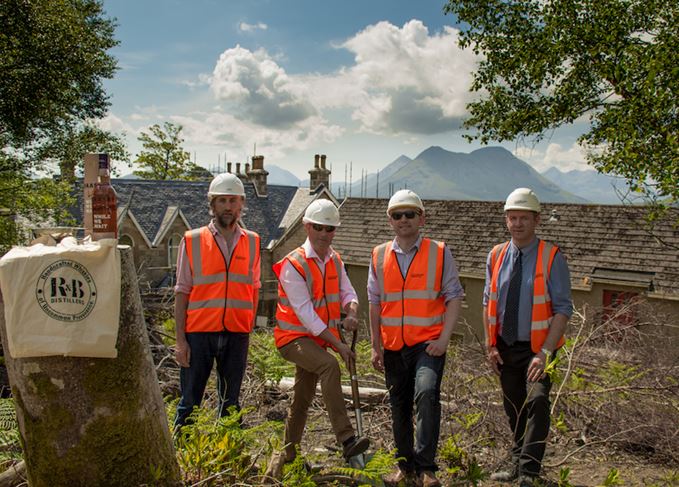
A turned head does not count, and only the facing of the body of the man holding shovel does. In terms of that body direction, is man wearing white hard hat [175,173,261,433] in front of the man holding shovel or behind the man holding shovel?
behind

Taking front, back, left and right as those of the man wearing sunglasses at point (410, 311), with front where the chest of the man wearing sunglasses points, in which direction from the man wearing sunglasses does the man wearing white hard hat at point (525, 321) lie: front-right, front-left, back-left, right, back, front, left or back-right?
left

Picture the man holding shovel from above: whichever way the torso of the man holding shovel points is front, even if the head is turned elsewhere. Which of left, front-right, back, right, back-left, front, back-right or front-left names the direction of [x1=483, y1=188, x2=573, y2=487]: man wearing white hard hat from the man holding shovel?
front-left

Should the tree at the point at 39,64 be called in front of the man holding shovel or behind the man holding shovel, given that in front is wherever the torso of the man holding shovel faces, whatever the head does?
behind

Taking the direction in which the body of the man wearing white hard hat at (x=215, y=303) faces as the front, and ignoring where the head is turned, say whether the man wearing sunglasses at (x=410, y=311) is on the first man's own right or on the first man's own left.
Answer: on the first man's own left

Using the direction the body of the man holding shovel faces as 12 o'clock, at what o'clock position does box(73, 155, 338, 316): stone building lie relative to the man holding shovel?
The stone building is roughly at 7 o'clock from the man holding shovel.

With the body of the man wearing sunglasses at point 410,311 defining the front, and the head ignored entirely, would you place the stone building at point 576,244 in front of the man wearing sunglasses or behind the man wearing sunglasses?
behind

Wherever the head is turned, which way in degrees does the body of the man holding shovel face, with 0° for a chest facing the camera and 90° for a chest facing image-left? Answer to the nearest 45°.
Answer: approximately 315°

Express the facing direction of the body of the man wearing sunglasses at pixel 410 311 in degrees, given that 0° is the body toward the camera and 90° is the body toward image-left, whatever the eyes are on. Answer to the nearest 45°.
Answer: approximately 0°

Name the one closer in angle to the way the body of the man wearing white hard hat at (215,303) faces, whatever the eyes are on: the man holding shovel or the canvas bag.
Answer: the canvas bag
